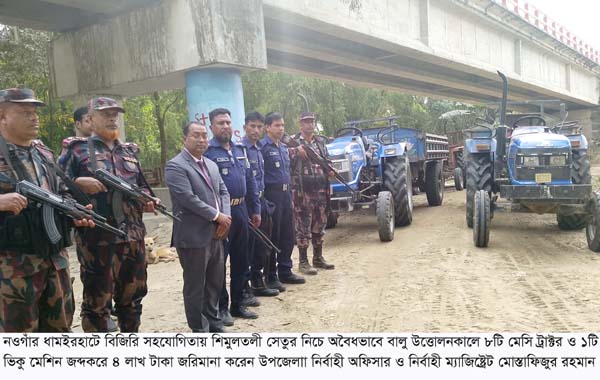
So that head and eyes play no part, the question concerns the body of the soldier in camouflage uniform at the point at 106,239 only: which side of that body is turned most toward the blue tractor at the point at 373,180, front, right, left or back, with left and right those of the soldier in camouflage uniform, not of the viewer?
left

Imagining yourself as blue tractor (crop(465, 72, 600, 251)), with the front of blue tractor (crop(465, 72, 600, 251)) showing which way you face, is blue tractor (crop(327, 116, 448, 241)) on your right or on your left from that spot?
on your right

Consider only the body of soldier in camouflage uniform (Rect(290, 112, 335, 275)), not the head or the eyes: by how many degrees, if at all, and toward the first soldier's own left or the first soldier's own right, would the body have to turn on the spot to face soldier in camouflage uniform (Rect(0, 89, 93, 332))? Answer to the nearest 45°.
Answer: approximately 90° to the first soldier's own right

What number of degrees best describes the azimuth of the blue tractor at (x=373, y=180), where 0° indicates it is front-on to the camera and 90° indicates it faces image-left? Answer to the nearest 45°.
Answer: approximately 45°

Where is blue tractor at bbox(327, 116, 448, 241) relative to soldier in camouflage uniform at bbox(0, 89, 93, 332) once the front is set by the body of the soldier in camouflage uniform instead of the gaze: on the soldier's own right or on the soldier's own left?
on the soldier's own left

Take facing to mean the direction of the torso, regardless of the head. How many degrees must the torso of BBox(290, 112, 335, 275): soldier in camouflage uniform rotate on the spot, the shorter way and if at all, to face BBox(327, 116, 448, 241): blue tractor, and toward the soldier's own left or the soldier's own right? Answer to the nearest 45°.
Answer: approximately 90° to the soldier's own left

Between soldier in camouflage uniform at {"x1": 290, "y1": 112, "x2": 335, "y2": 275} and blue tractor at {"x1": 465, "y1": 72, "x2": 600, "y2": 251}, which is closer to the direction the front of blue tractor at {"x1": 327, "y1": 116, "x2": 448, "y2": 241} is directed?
the soldier in camouflage uniform

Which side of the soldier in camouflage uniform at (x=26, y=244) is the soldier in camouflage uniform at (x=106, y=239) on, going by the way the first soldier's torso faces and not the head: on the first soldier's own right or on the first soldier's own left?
on the first soldier's own left

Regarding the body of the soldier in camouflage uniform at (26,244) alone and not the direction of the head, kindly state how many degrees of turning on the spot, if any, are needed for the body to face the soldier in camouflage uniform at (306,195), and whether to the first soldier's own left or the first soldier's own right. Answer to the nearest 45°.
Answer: approximately 90° to the first soldier's own left

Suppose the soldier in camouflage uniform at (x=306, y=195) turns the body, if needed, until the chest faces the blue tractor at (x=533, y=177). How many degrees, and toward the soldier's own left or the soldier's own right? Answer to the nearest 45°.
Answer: approximately 45° to the soldier's own left

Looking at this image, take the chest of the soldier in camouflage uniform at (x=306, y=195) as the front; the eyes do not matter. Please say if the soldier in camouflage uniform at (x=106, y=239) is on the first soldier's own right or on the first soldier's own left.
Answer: on the first soldier's own right
